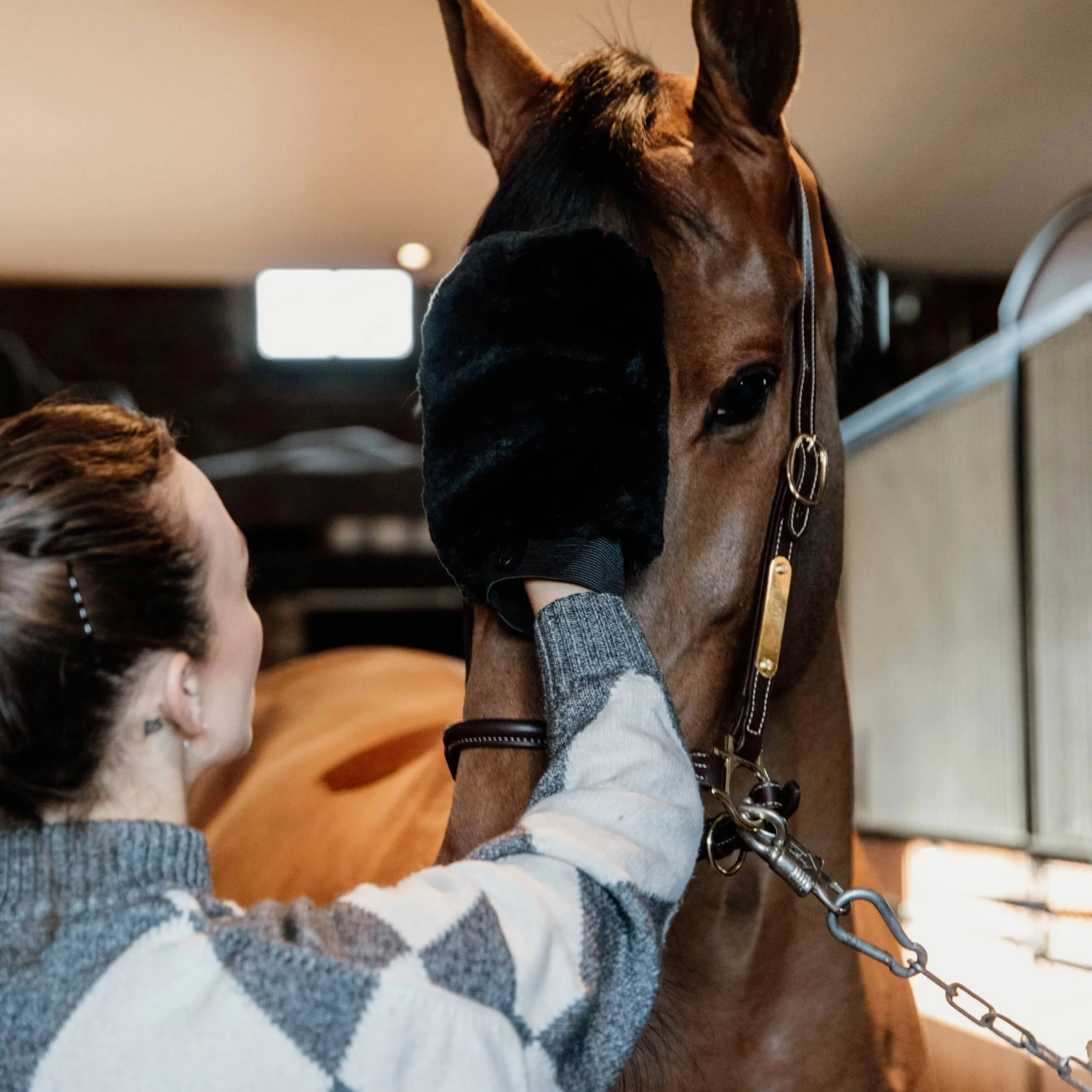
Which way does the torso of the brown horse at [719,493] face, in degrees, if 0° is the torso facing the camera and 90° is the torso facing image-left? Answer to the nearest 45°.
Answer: approximately 0°

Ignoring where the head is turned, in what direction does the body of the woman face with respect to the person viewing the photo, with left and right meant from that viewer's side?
facing away from the viewer and to the right of the viewer

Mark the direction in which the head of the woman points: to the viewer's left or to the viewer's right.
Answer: to the viewer's right

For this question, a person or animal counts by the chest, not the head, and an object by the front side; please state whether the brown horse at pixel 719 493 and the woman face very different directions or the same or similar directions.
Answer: very different directions

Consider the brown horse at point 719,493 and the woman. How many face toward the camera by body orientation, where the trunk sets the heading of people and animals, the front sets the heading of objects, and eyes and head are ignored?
1
